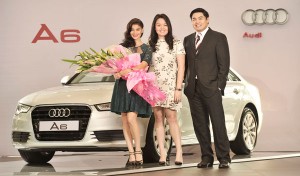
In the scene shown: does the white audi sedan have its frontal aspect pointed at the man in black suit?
no

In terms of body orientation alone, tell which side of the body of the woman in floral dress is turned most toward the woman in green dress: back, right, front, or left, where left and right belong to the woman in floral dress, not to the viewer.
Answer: right

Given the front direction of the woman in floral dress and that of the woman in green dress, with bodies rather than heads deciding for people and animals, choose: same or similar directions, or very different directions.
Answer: same or similar directions

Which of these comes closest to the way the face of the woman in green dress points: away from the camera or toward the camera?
toward the camera

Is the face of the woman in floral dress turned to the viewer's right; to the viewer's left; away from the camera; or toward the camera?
toward the camera

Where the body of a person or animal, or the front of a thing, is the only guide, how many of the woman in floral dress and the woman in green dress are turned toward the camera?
2

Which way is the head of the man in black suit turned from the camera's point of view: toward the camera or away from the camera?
toward the camera

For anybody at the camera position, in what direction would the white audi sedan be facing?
facing the viewer and to the left of the viewer

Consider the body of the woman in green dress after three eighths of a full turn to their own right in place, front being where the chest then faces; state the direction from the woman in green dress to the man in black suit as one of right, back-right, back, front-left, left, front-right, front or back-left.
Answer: back-right

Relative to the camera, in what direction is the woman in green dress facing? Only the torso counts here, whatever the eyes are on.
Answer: toward the camera

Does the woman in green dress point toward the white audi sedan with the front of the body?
no

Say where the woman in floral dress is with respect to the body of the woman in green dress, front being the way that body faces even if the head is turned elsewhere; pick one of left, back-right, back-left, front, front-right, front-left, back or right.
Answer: left

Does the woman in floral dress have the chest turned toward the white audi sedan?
no
